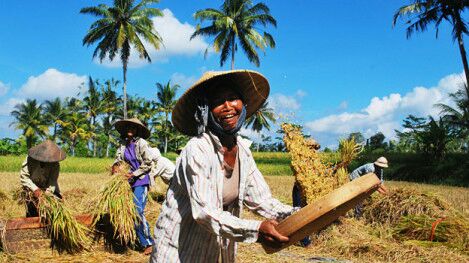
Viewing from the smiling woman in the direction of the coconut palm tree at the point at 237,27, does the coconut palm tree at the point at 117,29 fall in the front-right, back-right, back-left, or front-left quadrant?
front-left

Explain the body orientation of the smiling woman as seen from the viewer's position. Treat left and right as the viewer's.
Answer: facing the viewer and to the right of the viewer

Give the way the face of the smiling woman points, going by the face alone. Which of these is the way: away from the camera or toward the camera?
toward the camera

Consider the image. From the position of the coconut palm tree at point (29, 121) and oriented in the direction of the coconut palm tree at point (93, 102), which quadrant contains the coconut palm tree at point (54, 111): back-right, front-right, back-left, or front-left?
front-left
